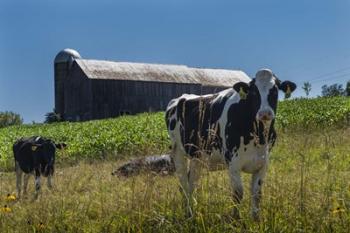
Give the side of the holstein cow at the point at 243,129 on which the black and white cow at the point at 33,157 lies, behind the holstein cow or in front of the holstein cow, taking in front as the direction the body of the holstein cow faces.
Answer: behind

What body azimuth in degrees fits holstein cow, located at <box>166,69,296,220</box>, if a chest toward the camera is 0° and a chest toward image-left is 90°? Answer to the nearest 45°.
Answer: approximately 315°

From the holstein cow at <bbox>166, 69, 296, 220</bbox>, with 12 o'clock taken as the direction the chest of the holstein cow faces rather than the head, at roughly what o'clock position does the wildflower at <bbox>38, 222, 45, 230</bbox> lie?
The wildflower is roughly at 4 o'clock from the holstein cow.
